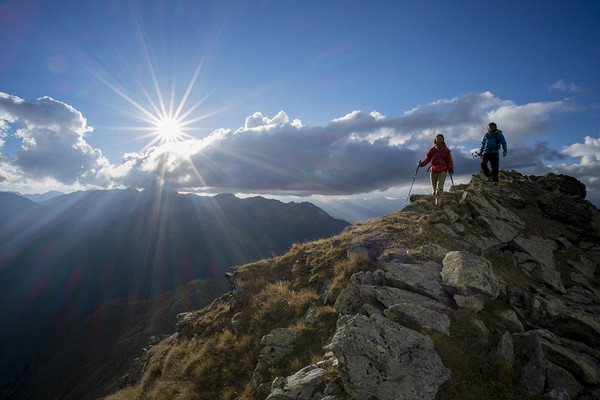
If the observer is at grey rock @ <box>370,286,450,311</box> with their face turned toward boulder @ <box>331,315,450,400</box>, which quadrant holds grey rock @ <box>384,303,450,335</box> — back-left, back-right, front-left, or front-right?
front-left

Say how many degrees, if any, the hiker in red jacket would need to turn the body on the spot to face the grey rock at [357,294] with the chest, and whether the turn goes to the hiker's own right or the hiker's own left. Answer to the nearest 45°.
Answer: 0° — they already face it

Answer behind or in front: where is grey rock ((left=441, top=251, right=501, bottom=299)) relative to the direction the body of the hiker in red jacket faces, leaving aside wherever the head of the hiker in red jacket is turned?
in front

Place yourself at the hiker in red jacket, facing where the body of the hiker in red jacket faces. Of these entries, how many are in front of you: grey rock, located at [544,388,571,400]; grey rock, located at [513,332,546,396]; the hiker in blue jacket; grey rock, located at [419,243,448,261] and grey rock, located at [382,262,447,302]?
4

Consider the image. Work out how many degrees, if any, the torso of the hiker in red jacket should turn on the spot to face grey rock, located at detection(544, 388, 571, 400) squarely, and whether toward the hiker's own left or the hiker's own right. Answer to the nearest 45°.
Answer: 0° — they already face it

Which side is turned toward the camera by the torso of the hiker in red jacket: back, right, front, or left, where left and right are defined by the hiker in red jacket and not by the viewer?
front

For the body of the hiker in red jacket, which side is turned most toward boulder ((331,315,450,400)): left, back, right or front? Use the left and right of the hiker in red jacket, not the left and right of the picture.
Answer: front

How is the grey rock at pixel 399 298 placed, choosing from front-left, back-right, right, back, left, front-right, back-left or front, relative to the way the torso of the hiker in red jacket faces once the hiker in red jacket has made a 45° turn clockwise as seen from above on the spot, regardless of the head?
front-left

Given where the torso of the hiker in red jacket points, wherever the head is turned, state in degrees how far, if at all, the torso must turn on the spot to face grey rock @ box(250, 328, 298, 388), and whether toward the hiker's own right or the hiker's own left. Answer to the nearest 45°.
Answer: approximately 45° to the hiker's own right

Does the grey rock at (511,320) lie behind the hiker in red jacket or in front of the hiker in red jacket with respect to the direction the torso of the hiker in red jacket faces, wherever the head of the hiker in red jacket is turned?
in front

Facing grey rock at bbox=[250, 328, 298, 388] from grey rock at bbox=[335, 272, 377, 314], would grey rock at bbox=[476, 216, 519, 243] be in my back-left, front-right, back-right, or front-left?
back-right

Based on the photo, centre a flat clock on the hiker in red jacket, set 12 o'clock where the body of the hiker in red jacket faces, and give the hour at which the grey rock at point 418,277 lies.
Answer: The grey rock is roughly at 12 o'clock from the hiker in red jacket.

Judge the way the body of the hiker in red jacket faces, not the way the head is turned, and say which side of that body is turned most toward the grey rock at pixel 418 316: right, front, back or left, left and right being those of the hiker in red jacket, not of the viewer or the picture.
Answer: front

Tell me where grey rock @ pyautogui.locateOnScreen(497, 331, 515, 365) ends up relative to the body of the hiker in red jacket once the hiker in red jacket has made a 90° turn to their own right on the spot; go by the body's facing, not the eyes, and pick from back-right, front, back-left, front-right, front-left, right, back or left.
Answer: left

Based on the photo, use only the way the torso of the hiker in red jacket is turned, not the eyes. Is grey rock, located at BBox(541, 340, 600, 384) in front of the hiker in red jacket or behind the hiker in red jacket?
in front
